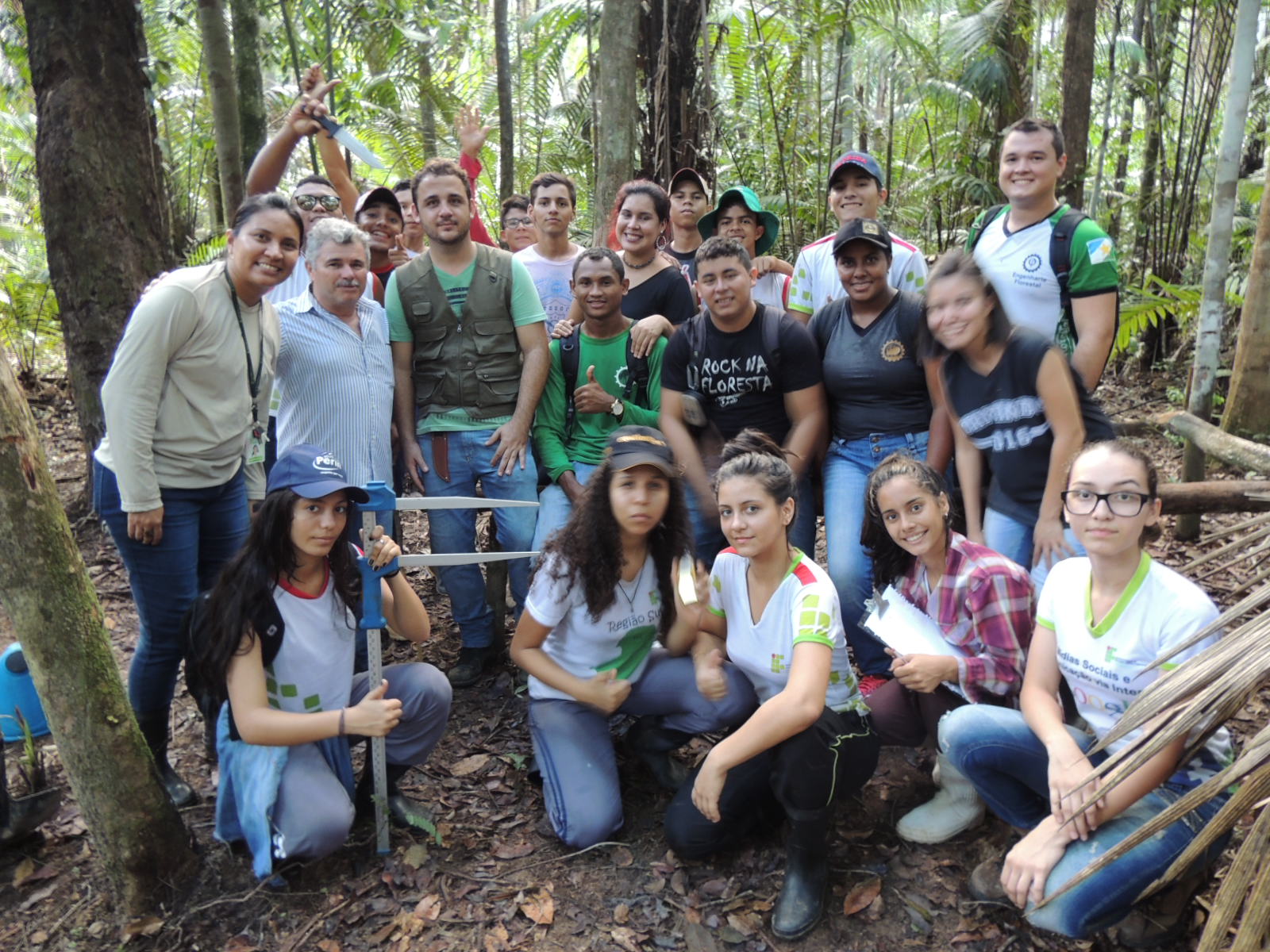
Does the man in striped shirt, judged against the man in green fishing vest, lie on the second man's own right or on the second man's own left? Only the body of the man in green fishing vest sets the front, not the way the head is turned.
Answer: on the second man's own right

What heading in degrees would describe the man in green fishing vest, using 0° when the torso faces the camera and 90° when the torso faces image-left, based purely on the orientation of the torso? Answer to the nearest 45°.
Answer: approximately 0°

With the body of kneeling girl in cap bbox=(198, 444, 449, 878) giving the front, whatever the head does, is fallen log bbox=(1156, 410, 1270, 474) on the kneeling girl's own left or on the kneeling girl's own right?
on the kneeling girl's own left

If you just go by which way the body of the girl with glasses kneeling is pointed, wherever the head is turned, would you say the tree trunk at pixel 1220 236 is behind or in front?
behind

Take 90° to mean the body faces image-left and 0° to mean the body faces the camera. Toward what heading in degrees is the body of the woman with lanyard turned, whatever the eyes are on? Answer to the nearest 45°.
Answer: approximately 315°
